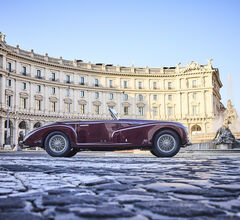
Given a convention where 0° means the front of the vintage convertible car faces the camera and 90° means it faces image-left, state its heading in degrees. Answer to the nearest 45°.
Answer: approximately 270°
